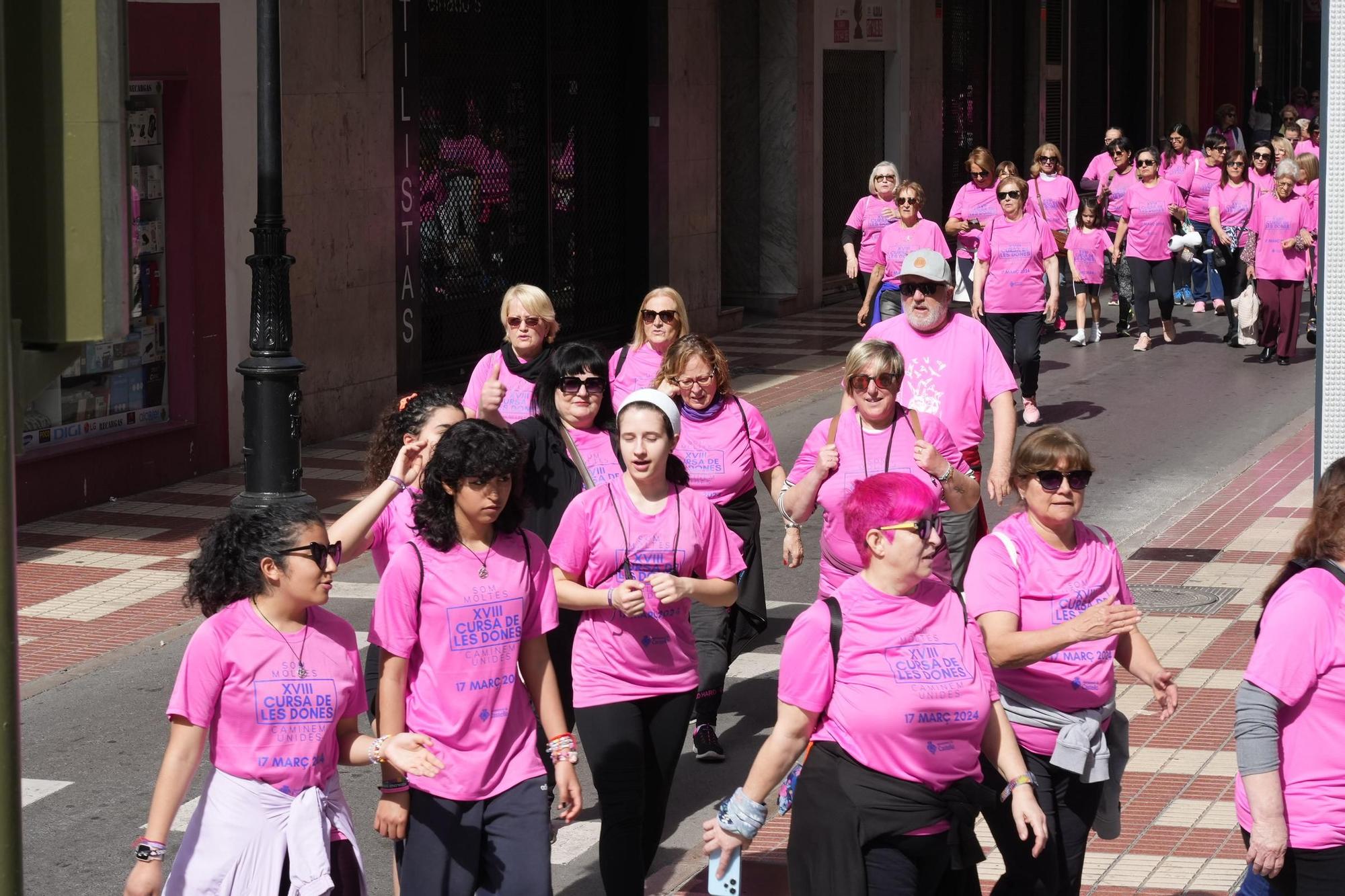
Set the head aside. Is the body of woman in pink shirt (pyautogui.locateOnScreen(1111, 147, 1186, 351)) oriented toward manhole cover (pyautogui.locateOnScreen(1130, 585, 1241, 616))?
yes

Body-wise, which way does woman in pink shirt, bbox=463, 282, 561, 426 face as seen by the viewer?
toward the camera

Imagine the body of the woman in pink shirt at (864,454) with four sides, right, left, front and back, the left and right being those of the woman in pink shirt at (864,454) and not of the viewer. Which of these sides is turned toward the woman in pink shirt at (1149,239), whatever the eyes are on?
back

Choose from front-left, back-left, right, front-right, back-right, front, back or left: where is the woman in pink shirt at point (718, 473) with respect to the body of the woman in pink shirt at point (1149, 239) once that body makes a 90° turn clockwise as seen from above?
left

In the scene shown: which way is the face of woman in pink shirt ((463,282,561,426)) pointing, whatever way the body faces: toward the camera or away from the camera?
toward the camera

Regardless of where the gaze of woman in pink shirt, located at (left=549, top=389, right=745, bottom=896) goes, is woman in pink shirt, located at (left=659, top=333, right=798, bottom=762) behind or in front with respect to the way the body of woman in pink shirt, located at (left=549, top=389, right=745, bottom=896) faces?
behind

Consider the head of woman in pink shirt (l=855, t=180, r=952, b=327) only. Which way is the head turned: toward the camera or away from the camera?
toward the camera

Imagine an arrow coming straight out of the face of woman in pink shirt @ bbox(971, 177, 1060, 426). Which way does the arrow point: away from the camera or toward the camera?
toward the camera

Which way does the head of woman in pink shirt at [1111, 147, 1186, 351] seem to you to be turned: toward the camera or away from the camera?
toward the camera

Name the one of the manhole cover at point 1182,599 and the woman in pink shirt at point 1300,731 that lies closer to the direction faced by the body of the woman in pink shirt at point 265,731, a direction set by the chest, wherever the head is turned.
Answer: the woman in pink shirt

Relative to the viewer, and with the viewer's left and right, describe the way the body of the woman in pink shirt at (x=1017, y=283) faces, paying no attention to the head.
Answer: facing the viewer

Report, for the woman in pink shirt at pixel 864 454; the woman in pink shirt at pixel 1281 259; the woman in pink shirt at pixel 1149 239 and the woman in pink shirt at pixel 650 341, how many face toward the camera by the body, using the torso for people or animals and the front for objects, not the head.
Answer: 4

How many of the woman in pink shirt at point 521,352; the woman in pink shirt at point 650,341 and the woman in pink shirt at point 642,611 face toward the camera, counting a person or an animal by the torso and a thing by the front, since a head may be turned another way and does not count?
3

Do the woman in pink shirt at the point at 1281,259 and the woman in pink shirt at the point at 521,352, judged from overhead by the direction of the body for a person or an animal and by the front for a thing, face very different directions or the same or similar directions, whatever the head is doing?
same or similar directions

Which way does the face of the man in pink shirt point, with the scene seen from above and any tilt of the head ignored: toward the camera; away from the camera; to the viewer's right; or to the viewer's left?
toward the camera

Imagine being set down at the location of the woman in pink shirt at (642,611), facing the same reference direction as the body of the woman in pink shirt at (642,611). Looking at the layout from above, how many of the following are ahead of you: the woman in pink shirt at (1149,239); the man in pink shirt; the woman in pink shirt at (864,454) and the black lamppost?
0

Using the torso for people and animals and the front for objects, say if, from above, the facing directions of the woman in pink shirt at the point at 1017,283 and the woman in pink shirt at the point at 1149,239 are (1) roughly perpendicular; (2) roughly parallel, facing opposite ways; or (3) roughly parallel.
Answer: roughly parallel
